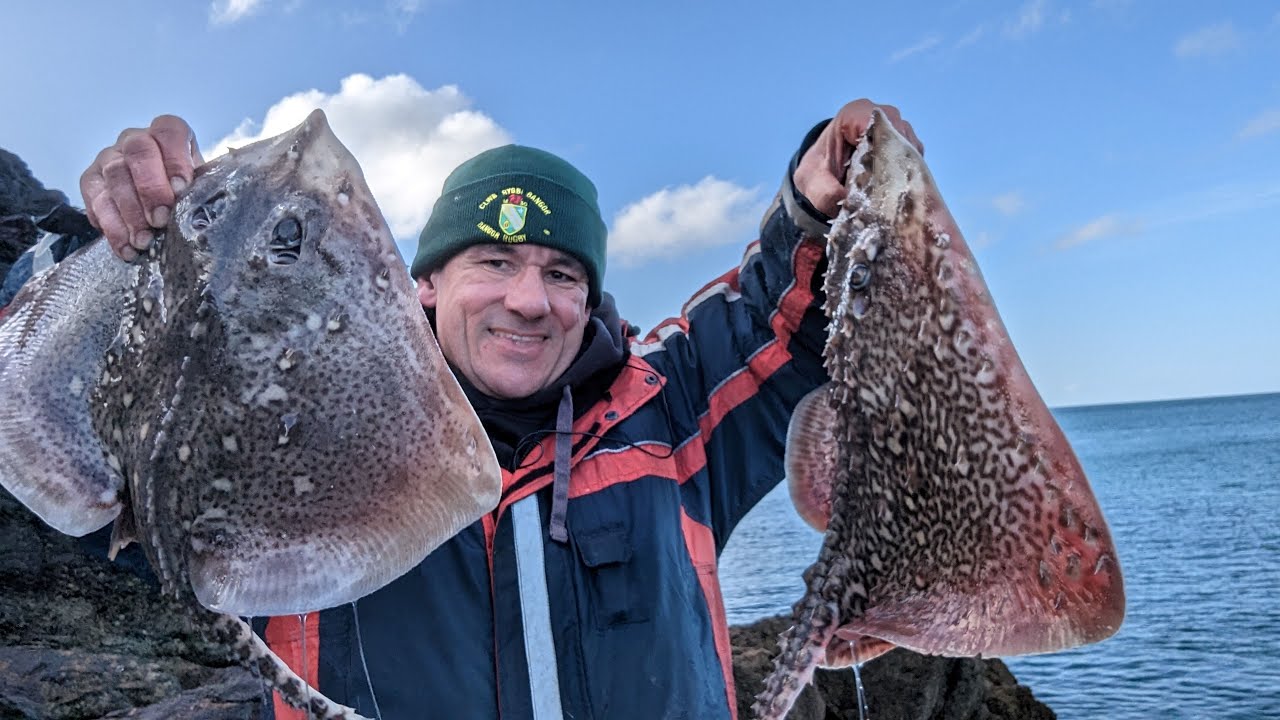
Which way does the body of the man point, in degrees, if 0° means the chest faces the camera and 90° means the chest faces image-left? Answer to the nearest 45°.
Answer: approximately 0°

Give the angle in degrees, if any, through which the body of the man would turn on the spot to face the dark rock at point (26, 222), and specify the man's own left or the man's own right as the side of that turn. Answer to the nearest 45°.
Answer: approximately 135° to the man's own right
